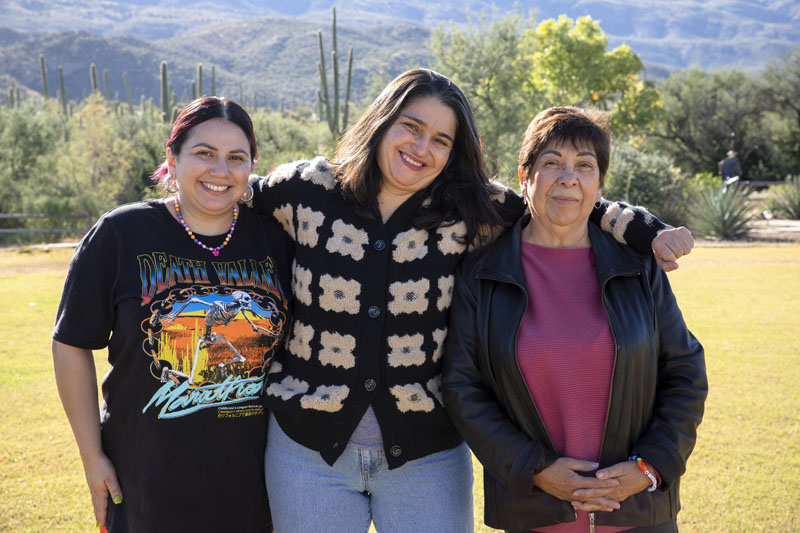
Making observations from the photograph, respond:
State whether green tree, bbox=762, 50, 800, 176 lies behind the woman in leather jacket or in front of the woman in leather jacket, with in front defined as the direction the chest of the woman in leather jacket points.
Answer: behind

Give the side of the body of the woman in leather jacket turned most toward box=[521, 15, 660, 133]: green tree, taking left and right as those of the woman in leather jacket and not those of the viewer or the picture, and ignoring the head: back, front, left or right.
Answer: back

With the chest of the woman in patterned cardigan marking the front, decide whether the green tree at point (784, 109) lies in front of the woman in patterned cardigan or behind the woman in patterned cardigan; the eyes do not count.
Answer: behind

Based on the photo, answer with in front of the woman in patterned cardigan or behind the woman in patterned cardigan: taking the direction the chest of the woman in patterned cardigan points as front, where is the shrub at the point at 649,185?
behind

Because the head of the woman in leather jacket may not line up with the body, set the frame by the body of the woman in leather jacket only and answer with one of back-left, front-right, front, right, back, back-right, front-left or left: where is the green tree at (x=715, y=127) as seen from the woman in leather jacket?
back

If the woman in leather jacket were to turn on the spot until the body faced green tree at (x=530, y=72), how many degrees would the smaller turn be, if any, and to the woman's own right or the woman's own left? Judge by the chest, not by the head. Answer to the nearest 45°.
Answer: approximately 180°

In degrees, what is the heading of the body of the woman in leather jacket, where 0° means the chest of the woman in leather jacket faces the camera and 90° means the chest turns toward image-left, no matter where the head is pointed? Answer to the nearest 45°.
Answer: approximately 0°

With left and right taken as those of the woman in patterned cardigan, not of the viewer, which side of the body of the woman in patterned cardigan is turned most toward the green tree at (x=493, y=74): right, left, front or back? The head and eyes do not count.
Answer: back

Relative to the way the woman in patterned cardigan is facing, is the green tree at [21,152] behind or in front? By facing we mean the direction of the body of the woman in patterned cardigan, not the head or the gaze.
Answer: behind

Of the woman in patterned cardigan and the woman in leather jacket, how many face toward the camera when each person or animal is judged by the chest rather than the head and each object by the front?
2

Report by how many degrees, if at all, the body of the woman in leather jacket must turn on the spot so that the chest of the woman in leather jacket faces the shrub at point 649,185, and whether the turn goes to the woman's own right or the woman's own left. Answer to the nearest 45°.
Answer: approximately 180°

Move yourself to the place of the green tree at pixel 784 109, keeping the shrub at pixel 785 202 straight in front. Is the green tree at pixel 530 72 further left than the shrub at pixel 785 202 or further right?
right

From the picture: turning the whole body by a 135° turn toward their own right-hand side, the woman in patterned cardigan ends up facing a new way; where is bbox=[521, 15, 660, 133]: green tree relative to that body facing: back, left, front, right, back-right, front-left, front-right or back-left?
front-right

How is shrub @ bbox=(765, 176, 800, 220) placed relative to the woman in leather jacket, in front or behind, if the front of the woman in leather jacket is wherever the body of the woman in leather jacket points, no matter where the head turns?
behind
